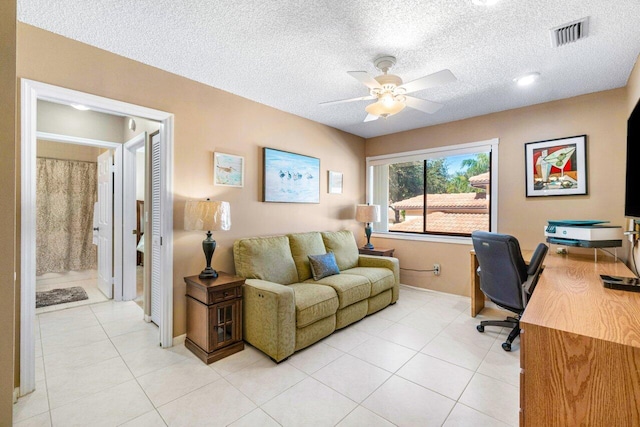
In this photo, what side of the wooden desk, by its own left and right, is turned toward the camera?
left

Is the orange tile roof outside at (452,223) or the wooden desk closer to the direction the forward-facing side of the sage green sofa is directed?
the wooden desk

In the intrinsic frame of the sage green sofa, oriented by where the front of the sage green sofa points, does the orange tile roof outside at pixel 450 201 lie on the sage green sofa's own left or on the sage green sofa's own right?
on the sage green sofa's own left

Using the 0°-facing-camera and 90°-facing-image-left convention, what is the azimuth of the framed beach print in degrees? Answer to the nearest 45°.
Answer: approximately 315°

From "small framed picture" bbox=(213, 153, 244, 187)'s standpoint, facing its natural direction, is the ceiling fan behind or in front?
in front

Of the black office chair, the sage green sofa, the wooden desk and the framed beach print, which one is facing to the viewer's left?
the wooden desk

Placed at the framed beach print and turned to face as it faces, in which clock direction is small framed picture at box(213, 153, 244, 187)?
The small framed picture is roughly at 3 o'clock from the framed beach print.

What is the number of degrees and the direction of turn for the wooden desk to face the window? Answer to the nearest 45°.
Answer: approximately 45° to its right

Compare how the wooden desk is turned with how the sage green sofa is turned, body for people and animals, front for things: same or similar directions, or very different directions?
very different directions

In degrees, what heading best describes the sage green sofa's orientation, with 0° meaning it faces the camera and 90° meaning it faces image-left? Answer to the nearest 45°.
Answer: approximately 315°

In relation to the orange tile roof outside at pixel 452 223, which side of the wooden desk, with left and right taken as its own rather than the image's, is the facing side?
right

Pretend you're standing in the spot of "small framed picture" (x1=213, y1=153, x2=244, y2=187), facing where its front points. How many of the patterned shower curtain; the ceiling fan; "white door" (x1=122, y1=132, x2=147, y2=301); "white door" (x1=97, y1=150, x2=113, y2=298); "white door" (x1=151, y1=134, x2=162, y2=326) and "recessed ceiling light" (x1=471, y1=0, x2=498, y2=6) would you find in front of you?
2

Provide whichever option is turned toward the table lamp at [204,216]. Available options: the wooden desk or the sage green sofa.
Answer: the wooden desk
